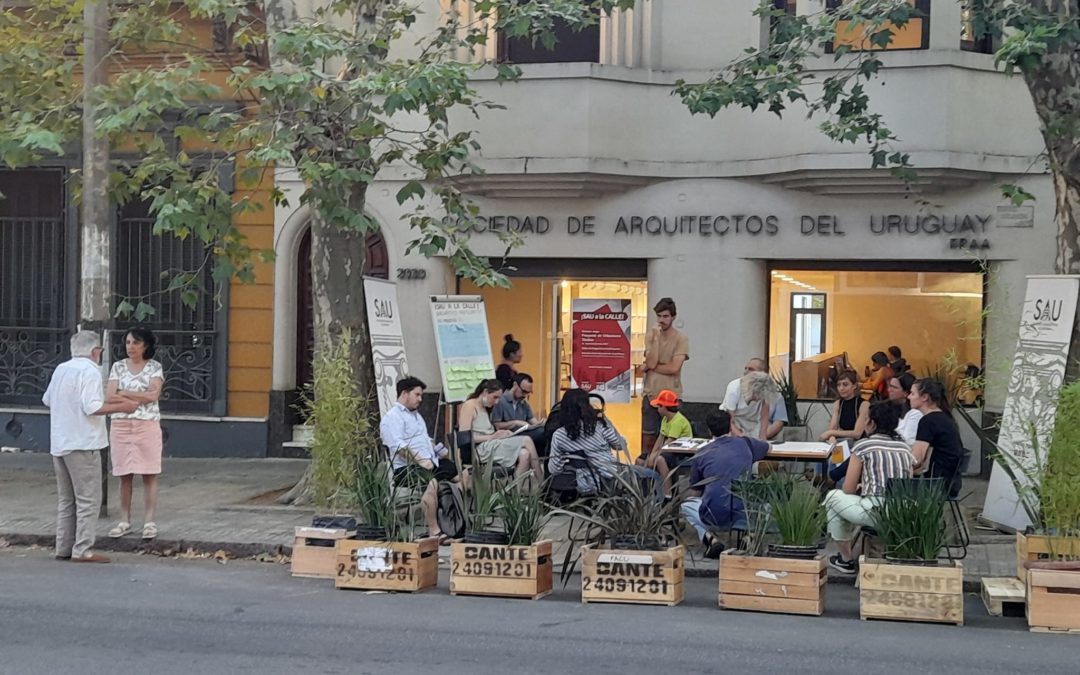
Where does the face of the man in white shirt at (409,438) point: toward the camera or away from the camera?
toward the camera

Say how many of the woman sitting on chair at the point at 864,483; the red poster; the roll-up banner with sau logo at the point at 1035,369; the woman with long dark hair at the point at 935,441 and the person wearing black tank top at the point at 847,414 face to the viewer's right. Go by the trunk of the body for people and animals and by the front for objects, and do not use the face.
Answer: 0

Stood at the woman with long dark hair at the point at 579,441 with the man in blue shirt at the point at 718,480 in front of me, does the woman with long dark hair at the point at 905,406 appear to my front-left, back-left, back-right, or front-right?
front-left

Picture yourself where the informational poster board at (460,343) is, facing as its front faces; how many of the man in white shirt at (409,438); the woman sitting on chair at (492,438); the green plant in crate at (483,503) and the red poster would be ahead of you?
3

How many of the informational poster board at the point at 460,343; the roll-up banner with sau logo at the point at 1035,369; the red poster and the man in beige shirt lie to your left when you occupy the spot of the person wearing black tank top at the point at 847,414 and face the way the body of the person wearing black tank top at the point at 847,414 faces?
1

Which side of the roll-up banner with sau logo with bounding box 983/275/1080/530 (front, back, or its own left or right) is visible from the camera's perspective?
front

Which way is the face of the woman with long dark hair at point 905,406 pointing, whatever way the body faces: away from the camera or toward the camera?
toward the camera

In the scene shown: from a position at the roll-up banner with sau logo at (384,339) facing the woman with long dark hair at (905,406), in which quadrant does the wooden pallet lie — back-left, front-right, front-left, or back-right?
front-right

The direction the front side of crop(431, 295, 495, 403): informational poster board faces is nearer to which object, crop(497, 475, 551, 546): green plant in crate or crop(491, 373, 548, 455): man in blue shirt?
the green plant in crate

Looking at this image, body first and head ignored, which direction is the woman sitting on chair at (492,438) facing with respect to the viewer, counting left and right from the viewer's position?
facing to the right of the viewer

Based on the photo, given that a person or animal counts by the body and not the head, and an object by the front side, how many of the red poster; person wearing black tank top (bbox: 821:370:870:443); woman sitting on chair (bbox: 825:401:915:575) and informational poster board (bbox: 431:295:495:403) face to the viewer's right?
0

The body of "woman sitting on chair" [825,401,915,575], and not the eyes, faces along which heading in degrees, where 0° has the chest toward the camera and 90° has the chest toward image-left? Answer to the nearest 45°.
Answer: approximately 135°

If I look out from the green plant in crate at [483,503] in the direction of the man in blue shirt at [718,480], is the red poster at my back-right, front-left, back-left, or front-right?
front-left

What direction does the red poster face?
toward the camera

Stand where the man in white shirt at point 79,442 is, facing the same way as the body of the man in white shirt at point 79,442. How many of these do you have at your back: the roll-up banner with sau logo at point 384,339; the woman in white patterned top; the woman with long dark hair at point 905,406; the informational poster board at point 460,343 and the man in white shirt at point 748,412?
0

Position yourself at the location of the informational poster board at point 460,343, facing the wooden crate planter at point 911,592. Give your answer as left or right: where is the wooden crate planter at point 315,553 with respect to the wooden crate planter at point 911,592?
right

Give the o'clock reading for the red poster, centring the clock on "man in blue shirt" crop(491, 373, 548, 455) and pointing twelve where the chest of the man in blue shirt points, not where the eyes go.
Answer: The red poster is roughly at 8 o'clock from the man in blue shirt.

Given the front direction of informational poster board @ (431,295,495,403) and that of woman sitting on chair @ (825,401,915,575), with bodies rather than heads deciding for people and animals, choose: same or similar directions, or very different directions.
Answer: very different directions
